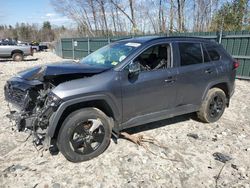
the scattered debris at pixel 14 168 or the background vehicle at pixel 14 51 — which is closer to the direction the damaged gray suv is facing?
the scattered debris

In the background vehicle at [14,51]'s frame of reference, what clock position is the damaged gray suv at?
The damaged gray suv is roughly at 9 o'clock from the background vehicle.

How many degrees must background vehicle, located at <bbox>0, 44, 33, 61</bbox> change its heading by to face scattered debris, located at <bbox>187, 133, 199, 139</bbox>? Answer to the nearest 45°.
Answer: approximately 90° to its left

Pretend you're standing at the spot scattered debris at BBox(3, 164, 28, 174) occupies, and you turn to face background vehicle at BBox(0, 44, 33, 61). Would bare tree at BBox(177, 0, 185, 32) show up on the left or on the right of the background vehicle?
right

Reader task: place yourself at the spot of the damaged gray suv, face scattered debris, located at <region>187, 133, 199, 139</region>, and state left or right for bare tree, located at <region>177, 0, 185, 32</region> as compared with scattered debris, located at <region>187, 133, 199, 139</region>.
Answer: left

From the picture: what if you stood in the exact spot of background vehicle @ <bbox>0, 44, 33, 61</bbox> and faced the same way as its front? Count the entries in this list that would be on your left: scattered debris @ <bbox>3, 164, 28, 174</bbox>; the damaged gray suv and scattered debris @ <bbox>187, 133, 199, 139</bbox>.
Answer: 3

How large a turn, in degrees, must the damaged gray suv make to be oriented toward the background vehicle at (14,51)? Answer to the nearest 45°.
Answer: approximately 90° to its right

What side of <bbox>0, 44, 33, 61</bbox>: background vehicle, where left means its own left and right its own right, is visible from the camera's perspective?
left

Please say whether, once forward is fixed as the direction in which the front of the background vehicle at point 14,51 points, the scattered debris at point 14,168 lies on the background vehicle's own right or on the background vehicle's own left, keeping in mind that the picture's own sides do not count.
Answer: on the background vehicle's own left

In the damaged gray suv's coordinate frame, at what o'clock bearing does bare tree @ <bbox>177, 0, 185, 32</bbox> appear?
The bare tree is roughly at 5 o'clock from the damaged gray suv.
